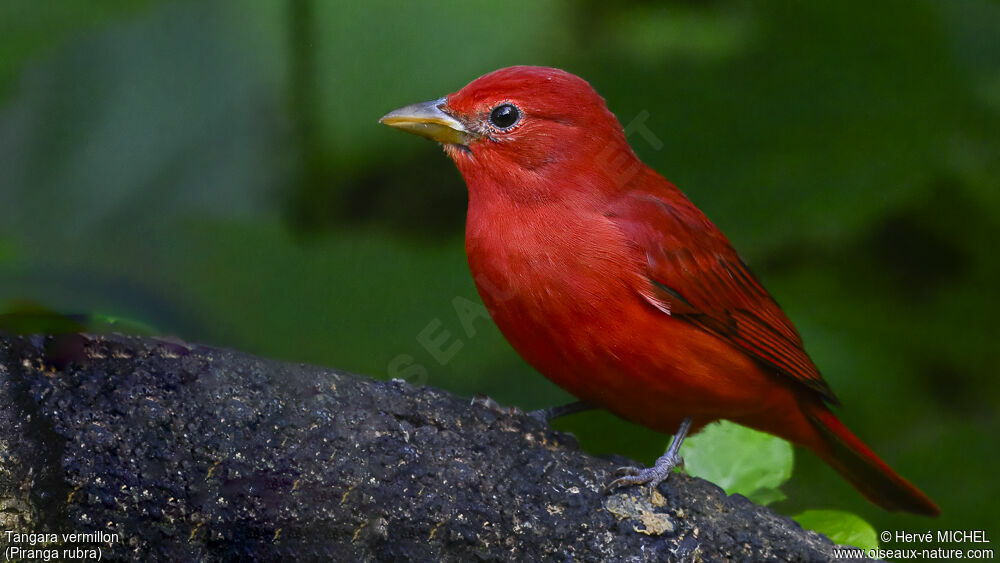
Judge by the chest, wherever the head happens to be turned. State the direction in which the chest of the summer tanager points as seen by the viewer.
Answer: to the viewer's left
